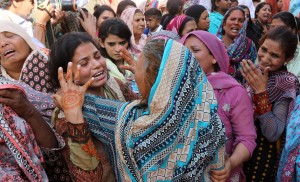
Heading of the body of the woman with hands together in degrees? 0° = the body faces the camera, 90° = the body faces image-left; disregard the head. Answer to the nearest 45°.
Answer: approximately 45°

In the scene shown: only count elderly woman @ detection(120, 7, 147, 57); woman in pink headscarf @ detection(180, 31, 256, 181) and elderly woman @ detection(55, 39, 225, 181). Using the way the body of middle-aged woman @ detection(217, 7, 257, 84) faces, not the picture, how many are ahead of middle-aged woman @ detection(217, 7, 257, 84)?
2

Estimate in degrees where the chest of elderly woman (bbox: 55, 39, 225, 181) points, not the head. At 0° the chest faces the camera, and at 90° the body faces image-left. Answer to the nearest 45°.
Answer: approximately 135°

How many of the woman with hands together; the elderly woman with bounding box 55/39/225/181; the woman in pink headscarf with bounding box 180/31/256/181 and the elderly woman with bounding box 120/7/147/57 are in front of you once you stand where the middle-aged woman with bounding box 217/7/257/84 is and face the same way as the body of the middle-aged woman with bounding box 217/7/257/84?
3

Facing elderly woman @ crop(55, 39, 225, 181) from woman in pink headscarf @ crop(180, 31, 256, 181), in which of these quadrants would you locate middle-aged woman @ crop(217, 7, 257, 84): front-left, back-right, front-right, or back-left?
back-right

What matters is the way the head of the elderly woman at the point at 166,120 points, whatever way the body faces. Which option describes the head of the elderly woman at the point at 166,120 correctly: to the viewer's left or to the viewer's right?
to the viewer's left

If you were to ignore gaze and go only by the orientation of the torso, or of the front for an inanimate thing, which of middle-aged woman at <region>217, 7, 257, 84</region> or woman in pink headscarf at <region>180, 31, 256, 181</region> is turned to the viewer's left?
woman in pink headscarf at <region>180, 31, 256, 181</region>
